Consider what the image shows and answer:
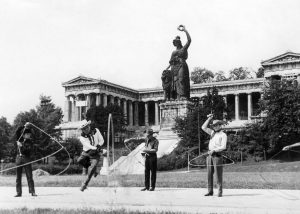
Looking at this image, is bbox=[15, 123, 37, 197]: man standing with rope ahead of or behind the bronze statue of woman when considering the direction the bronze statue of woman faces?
ahead

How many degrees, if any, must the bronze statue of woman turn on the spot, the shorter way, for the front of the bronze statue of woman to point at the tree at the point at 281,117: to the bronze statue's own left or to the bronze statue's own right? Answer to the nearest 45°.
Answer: approximately 135° to the bronze statue's own left

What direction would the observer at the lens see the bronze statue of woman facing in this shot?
facing the viewer and to the left of the viewer
